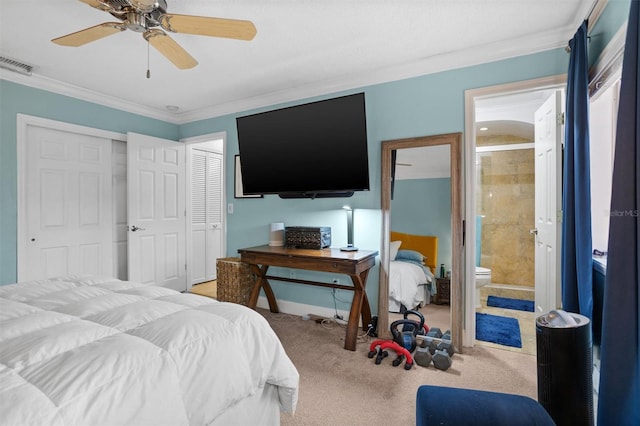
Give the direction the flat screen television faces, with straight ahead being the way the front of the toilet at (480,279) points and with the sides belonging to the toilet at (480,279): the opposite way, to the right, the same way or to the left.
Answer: to the right

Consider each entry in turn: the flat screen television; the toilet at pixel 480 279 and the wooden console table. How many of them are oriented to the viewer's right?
1

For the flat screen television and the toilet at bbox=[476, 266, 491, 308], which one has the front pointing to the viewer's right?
the toilet

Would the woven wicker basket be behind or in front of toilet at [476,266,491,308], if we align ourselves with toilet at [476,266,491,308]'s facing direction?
behind

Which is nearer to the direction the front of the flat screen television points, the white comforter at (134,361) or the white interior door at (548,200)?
the white comforter

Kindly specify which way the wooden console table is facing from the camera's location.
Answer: facing the viewer and to the left of the viewer

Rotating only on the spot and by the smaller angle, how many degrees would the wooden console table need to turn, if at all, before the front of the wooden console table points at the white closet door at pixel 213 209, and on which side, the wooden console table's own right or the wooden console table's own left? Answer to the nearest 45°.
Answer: approximately 90° to the wooden console table's own right

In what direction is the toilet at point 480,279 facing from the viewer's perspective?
to the viewer's right

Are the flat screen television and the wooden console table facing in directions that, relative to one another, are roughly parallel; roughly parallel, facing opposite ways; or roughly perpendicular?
roughly parallel

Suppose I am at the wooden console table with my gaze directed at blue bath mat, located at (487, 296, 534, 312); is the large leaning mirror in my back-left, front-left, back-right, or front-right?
front-right

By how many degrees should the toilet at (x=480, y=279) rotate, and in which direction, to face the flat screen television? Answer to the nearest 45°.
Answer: approximately 135° to its right

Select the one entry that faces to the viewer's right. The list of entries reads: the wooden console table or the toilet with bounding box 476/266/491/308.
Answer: the toilet

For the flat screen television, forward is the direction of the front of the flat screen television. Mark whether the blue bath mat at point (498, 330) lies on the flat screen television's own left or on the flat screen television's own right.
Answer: on the flat screen television's own left

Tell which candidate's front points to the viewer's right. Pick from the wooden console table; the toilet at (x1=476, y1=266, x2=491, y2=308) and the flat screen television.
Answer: the toilet

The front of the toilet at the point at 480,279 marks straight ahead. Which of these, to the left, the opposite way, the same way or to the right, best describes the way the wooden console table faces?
to the right

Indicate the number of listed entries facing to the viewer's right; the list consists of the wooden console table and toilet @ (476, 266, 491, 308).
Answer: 1

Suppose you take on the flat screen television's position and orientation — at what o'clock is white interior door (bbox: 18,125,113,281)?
The white interior door is roughly at 2 o'clock from the flat screen television.

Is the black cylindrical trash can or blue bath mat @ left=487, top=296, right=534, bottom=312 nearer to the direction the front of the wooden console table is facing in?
the black cylindrical trash can

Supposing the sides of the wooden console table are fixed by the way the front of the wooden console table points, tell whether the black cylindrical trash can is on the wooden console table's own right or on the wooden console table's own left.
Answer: on the wooden console table's own left

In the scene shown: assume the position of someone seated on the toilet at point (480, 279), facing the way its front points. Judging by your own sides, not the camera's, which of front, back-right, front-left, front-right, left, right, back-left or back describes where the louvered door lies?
back
